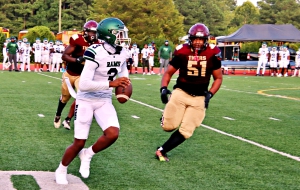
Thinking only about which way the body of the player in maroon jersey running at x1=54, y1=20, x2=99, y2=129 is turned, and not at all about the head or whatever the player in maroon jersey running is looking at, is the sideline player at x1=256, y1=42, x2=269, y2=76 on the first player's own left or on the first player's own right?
on the first player's own left

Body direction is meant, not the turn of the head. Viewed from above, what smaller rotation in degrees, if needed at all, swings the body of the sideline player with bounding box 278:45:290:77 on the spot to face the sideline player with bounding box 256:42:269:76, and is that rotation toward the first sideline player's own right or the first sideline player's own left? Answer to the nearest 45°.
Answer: approximately 90° to the first sideline player's own right

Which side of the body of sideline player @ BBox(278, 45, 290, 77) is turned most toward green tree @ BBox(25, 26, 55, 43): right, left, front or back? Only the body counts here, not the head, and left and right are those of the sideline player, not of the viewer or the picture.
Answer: right

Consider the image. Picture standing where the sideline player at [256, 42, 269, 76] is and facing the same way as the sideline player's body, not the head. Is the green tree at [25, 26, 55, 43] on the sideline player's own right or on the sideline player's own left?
on the sideline player's own right

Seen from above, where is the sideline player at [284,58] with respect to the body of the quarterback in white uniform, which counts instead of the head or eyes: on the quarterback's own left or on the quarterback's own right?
on the quarterback's own left

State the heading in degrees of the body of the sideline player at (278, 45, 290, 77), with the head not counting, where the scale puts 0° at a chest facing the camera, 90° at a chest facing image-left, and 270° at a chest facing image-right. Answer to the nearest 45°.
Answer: approximately 0°

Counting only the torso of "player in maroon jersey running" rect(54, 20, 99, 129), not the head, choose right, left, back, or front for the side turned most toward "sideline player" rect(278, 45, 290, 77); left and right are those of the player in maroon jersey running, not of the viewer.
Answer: left

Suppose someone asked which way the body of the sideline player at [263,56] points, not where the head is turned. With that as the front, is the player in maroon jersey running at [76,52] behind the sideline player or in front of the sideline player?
in front
